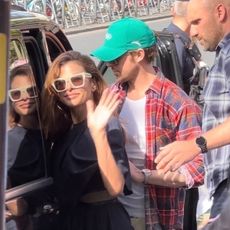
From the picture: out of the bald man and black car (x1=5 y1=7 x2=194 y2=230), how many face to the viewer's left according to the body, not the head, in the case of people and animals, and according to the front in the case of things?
1

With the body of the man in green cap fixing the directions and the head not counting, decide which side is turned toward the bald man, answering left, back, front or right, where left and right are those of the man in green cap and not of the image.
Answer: left

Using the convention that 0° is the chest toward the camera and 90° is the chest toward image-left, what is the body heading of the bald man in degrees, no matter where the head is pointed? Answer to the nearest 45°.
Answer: approximately 90°

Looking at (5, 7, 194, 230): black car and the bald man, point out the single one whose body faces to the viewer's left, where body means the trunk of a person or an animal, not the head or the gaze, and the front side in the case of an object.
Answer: the bald man

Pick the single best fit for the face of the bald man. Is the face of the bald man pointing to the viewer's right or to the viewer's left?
to the viewer's left

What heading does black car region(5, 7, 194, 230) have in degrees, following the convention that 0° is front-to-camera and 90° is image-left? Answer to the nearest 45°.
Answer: approximately 225°
